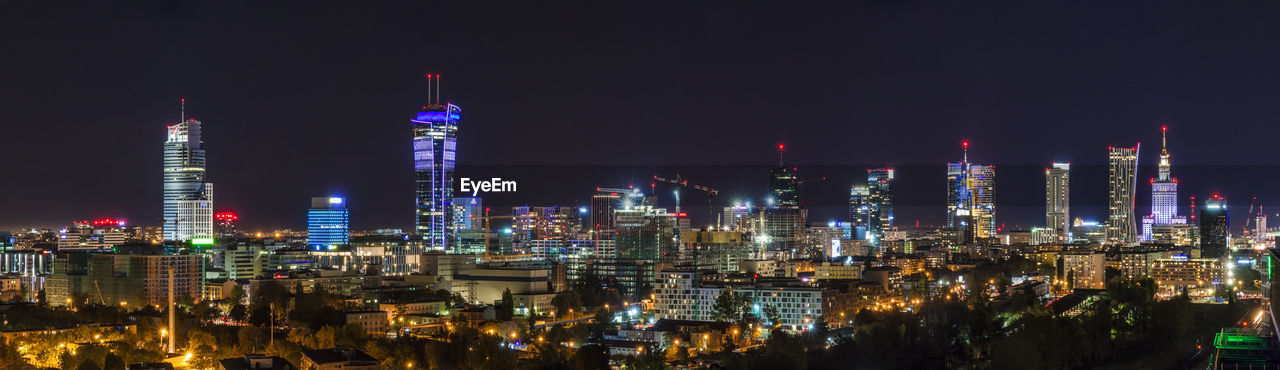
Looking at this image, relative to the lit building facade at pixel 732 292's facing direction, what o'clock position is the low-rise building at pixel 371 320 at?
The low-rise building is roughly at 2 o'clock from the lit building facade.

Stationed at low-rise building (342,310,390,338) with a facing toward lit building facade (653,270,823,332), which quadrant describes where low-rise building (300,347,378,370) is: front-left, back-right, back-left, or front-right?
back-right

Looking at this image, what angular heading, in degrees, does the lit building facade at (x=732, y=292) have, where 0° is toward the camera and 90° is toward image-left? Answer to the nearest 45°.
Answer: approximately 0°

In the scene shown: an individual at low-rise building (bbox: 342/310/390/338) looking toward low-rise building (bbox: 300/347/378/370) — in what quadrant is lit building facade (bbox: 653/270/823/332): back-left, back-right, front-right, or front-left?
back-left

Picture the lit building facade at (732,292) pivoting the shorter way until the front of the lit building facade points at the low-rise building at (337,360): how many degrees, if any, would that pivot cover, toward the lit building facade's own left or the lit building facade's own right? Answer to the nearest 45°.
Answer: approximately 45° to the lit building facade's own right
